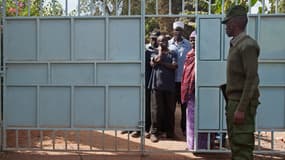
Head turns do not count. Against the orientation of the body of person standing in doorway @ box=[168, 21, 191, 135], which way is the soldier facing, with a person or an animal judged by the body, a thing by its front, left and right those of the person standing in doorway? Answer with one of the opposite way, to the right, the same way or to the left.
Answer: to the right

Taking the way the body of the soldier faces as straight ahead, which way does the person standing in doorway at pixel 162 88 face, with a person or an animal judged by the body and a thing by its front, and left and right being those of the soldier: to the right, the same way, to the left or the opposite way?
to the left

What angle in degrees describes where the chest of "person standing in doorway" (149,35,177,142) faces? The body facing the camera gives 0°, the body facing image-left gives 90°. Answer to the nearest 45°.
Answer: approximately 0°

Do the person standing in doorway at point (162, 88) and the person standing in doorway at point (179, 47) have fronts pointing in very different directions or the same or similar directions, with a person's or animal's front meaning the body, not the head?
same or similar directions

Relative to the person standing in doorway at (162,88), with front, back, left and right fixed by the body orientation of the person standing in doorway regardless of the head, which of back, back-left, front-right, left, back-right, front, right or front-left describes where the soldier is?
front

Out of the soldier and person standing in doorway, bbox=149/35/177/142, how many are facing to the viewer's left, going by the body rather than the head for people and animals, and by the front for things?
1

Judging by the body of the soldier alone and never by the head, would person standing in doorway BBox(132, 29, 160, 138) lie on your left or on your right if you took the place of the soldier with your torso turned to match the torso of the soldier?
on your right

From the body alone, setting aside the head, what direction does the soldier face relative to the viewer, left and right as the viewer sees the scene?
facing to the left of the viewer

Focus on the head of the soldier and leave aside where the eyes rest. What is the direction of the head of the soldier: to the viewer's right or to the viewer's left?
to the viewer's left

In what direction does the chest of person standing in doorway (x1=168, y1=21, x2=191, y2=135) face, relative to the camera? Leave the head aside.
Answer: toward the camera

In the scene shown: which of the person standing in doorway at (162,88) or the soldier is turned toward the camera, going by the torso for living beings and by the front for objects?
the person standing in doorway
